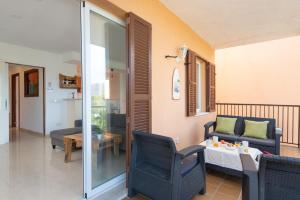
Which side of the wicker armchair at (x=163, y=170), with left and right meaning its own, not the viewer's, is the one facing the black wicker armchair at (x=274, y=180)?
right

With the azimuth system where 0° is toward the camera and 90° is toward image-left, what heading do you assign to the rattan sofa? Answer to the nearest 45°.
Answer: approximately 45°

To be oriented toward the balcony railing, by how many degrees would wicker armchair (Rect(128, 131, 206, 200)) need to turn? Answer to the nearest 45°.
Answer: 0° — it already faces it

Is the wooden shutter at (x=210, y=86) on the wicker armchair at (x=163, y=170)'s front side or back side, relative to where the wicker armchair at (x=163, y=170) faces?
on the front side

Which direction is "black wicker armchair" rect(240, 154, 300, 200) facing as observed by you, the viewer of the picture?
facing away from the viewer and to the left of the viewer

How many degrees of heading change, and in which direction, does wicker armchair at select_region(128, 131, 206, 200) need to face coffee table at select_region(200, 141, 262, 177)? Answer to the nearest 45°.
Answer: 0° — it already faces it

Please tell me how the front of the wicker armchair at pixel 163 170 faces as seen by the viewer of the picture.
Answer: facing away from the viewer and to the right of the viewer

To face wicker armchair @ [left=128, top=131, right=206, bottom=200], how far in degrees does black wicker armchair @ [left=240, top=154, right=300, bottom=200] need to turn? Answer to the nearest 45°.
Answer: approximately 45° to its left

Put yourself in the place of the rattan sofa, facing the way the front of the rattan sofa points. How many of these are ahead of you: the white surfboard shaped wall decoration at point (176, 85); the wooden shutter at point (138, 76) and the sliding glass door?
3

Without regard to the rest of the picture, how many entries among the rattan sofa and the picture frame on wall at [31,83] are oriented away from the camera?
0

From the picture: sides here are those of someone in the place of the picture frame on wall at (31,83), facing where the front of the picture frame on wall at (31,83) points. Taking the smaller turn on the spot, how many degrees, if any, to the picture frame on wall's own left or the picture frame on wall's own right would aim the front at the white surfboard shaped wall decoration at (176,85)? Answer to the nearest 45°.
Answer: approximately 90° to the picture frame on wall's own left

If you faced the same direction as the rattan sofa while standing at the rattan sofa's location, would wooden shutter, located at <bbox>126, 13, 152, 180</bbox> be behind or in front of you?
in front

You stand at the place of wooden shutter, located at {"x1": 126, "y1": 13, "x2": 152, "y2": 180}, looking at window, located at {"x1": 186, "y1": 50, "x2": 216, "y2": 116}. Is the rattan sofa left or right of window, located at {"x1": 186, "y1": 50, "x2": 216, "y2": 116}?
right

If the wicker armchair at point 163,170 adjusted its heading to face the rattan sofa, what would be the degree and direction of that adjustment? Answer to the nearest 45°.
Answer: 0° — it already faces it
